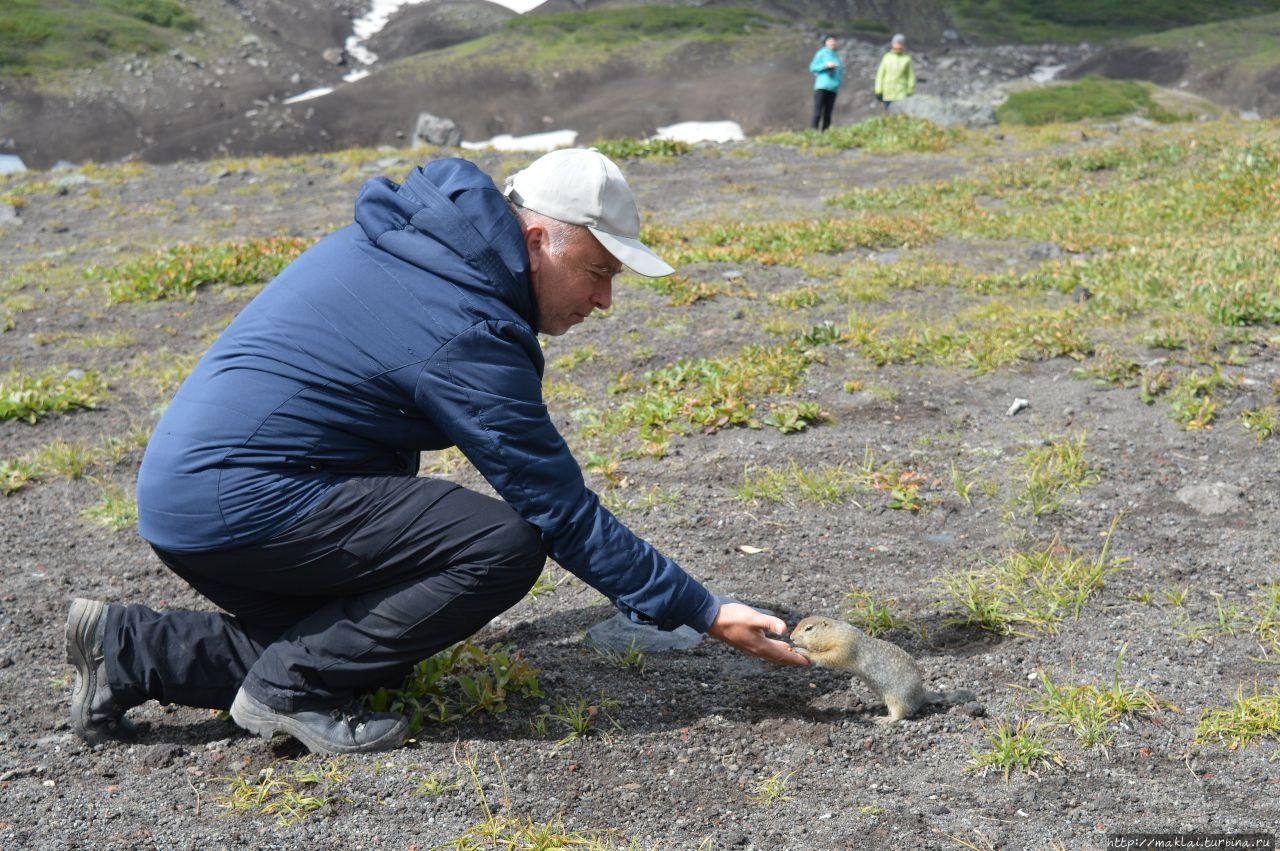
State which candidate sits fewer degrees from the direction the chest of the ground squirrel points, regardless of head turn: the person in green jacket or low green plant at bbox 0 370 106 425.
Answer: the low green plant

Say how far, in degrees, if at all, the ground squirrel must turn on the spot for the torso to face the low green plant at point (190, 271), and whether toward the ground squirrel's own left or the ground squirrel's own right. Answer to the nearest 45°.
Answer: approximately 45° to the ground squirrel's own right

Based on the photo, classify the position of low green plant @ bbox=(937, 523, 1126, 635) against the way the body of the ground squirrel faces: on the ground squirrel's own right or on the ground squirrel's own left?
on the ground squirrel's own right

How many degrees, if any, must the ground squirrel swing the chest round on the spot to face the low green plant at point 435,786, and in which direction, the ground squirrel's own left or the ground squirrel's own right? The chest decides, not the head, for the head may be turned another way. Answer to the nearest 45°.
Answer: approximately 45° to the ground squirrel's own left

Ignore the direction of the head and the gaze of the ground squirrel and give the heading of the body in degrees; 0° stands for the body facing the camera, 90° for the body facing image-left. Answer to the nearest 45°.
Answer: approximately 90°

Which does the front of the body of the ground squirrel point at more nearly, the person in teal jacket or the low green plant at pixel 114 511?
the low green plant

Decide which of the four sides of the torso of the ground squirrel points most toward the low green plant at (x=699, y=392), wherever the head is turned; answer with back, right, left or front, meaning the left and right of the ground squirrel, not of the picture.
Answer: right

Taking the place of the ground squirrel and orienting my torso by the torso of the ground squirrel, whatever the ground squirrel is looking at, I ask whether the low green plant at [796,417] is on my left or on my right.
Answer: on my right

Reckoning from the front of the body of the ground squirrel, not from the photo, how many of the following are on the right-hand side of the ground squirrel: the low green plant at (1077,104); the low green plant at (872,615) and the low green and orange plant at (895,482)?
3

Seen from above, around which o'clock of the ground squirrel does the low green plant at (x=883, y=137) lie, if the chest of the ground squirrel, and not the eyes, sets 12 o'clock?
The low green plant is roughly at 3 o'clock from the ground squirrel.

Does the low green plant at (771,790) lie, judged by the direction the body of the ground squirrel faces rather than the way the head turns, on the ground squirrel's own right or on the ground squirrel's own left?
on the ground squirrel's own left

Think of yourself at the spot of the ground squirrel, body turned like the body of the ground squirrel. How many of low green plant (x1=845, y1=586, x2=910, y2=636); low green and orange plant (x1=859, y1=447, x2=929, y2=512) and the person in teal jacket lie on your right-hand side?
3

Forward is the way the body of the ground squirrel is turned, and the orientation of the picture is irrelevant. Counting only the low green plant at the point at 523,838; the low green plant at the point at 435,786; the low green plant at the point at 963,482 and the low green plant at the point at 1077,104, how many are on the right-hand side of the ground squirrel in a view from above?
2

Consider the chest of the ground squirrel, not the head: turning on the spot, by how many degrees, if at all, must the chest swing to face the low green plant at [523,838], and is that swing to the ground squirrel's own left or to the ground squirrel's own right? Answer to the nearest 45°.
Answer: approximately 45° to the ground squirrel's own left

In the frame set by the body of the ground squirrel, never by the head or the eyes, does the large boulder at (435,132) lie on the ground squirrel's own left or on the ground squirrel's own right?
on the ground squirrel's own right
